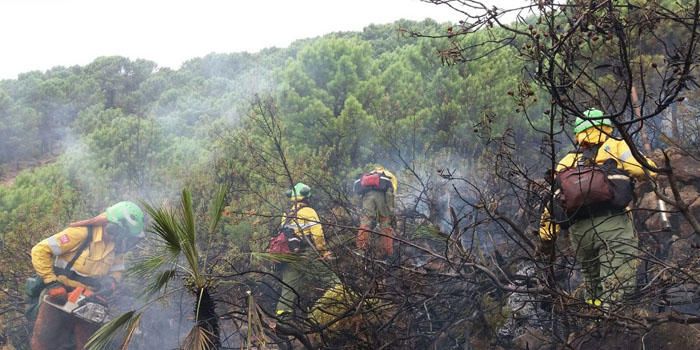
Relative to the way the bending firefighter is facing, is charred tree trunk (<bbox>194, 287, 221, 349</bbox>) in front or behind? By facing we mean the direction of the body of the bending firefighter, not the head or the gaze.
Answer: in front

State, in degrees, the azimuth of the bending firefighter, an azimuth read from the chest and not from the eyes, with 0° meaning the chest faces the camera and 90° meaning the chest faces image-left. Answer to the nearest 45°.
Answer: approximately 315°

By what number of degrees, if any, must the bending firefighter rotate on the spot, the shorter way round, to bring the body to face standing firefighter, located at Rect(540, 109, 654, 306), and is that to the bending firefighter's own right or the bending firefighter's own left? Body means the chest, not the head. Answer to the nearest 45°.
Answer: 0° — they already face them

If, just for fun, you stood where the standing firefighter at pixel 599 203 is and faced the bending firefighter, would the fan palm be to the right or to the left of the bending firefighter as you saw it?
left

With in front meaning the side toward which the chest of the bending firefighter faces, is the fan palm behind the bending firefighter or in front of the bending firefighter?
in front

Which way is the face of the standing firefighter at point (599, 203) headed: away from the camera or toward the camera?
away from the camera
